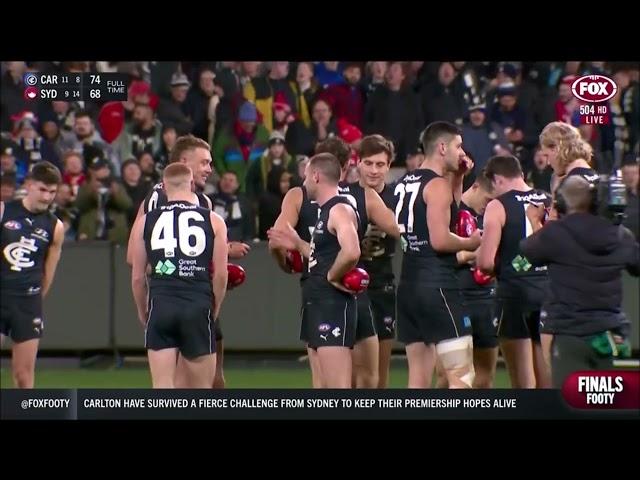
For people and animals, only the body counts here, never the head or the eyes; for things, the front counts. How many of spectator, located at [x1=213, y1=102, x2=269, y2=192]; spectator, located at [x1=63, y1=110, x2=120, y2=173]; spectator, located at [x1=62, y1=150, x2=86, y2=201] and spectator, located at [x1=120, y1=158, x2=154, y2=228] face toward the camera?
4

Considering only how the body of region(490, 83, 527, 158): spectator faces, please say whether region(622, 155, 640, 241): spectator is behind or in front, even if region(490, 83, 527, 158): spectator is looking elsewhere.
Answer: in front

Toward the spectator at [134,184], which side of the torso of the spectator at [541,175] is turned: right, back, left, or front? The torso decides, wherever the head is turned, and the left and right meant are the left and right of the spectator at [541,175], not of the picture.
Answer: right

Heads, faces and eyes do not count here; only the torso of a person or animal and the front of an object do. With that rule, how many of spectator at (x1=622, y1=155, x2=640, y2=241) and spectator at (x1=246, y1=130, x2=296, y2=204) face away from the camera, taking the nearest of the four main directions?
0

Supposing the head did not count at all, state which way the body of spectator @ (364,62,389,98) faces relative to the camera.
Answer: toward the camera

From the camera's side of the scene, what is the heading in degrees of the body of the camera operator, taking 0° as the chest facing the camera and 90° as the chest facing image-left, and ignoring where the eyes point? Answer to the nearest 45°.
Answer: approximately 180°

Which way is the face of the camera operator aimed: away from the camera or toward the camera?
away from the camera

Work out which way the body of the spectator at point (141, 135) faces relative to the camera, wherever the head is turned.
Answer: toward the camera

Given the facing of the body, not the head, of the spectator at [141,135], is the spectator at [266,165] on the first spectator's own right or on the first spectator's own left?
on the first spectator's own left

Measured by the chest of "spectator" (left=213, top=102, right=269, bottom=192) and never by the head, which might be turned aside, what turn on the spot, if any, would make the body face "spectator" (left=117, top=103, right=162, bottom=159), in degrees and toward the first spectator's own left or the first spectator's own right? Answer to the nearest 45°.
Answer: approximately 90° to the first spectator's own right

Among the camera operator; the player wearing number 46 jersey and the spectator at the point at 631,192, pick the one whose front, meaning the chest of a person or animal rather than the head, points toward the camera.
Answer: the spectator

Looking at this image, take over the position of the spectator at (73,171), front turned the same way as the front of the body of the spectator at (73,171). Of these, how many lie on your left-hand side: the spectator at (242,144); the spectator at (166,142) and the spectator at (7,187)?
2

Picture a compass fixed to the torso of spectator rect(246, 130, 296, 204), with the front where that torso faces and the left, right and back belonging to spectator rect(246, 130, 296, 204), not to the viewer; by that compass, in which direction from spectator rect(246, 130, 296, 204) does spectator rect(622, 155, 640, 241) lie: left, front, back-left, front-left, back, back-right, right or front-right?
front-left

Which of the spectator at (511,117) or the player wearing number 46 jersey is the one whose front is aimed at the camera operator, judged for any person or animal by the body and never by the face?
the spectator

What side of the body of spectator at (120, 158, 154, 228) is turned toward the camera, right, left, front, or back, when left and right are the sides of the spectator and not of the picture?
front
